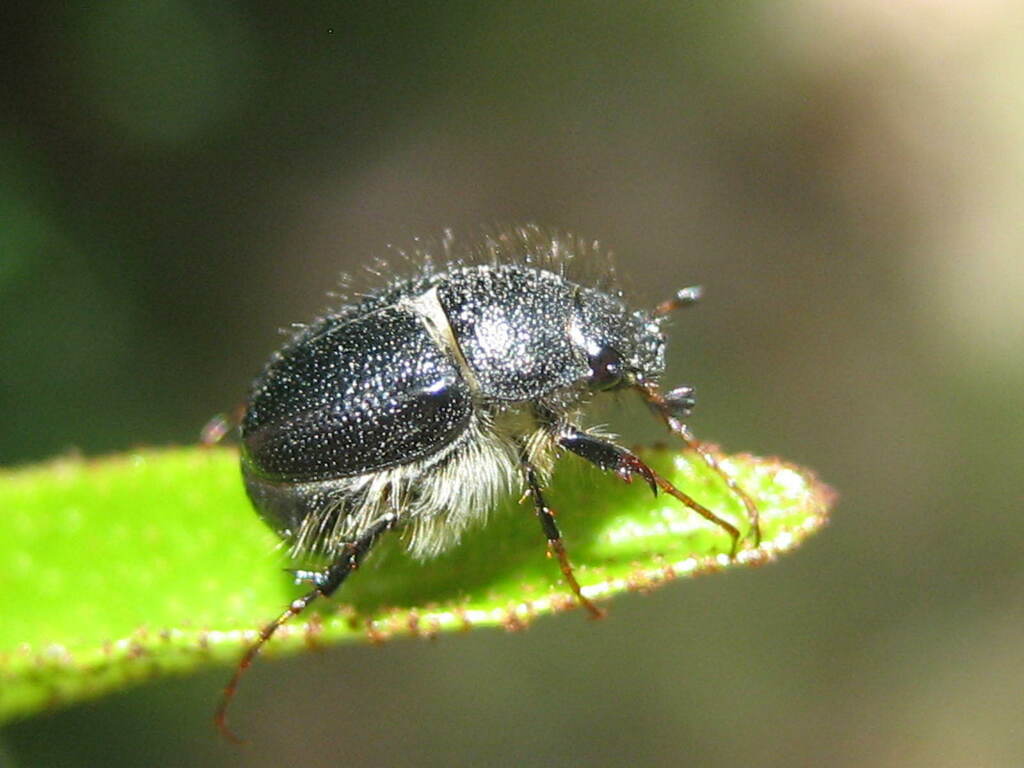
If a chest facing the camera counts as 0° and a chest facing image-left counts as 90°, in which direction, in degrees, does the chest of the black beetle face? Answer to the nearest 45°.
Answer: approximately 270°
